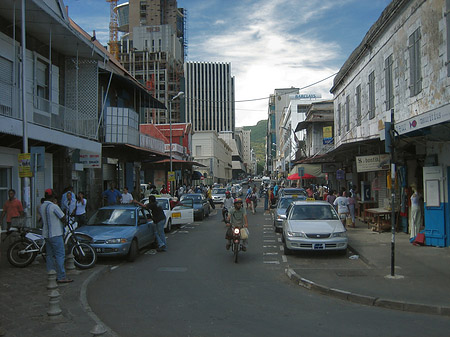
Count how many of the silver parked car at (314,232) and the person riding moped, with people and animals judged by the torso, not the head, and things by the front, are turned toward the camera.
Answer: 2

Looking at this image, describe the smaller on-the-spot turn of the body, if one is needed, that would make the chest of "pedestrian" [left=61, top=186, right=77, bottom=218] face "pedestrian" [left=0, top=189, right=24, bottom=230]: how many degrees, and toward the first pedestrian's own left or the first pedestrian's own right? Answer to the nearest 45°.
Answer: approximately 45° to the first pedestrian's own right

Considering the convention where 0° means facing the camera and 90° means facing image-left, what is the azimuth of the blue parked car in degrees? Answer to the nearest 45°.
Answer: approximately 45°

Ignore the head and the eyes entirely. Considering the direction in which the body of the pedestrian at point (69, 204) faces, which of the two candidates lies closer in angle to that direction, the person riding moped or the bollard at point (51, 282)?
the bollard

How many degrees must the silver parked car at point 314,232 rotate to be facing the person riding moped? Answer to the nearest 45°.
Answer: approximately 90° to its right
